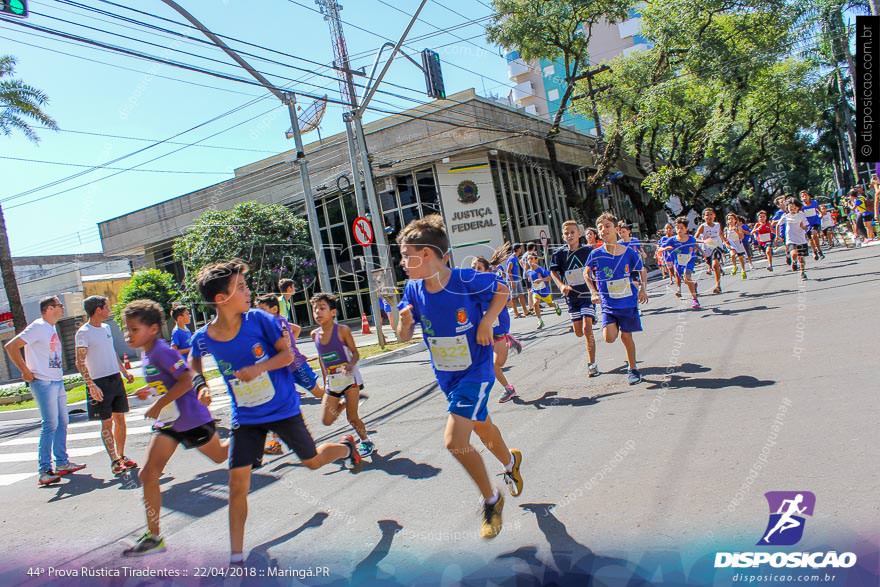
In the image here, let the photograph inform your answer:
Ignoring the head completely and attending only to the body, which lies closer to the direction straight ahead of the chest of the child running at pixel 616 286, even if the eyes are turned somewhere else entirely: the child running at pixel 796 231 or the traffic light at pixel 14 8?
the traffic light

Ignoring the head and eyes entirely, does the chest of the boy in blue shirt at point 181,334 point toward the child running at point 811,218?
no

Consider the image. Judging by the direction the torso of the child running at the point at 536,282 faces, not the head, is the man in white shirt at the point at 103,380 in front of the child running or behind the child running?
in front

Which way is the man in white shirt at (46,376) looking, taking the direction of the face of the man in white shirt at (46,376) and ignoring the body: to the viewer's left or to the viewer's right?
to the viewer's right

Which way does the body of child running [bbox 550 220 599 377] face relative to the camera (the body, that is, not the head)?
toward the camera

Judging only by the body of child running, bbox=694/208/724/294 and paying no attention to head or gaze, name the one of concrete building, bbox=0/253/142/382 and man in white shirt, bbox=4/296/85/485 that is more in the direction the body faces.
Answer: the man in white shirt

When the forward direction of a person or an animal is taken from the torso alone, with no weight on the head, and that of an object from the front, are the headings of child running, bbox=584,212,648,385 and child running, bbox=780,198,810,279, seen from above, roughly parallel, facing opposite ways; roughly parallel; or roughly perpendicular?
roughly parallel

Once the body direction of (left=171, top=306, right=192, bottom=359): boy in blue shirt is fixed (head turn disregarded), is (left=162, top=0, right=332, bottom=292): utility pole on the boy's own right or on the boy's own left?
on the boy's own left

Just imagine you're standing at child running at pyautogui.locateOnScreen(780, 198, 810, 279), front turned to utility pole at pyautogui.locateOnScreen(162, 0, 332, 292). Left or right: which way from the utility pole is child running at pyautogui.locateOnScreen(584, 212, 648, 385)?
left

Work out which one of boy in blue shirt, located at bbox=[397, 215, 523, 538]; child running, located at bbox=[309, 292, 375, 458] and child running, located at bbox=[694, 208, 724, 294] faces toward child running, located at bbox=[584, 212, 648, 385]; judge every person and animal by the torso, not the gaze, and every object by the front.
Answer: child running, located at bbox=[694, 208, 724, 294]

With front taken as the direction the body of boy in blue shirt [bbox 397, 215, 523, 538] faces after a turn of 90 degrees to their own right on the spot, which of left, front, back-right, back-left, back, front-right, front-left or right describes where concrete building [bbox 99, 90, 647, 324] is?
front-right

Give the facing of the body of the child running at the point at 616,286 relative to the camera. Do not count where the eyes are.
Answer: toward the camera

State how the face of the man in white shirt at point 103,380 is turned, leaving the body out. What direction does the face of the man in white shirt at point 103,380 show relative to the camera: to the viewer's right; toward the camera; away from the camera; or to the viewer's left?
to the viewer's right

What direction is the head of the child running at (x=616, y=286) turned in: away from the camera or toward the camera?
toward the camera

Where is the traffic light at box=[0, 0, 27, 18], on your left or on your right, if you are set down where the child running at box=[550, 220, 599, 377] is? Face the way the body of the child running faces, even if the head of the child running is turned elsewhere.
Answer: on your right

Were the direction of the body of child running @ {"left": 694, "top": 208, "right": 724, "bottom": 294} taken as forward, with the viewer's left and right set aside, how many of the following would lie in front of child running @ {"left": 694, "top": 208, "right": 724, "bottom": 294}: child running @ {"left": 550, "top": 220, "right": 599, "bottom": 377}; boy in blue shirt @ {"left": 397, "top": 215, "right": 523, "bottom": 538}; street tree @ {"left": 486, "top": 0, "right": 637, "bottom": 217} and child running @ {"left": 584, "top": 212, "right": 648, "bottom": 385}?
3

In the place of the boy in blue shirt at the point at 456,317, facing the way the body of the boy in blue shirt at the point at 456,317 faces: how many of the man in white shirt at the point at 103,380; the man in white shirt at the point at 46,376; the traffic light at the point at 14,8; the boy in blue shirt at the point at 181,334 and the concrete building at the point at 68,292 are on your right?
5

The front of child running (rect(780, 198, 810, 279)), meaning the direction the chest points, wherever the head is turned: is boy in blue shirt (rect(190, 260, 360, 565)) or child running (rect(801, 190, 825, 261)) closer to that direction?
the boy in blue shirt
